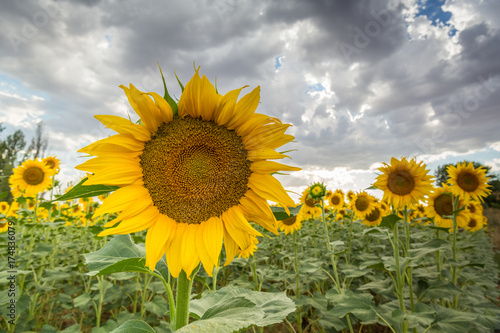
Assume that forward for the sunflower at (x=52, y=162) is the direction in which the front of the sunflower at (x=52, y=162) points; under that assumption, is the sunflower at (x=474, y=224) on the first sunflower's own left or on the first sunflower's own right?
on the first sunflower's own left

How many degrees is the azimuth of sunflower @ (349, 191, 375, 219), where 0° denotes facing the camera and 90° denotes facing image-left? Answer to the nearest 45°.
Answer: approximately 0°

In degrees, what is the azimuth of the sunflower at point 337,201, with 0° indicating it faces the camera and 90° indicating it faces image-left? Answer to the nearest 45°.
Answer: approximately 0°

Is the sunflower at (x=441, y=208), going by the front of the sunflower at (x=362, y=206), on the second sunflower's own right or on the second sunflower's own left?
on the second sunflower's own left

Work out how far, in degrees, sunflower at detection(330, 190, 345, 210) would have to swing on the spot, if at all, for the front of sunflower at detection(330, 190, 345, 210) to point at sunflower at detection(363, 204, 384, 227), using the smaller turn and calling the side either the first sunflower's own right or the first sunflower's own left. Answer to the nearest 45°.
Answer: approximately 45° to the first sunflower's own left
